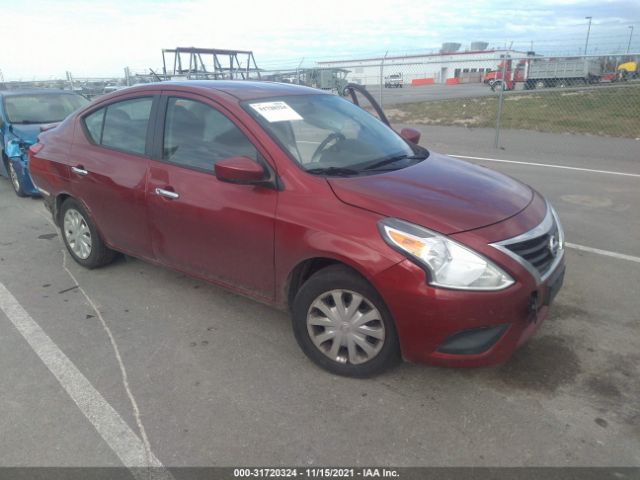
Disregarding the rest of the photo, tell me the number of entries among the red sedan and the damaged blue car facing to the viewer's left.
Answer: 0

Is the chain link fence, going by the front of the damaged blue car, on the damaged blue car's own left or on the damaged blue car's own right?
on the damaged blue car's own left

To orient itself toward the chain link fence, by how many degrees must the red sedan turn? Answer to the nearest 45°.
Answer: approximately 90° to its left

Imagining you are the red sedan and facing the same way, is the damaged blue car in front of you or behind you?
behind
